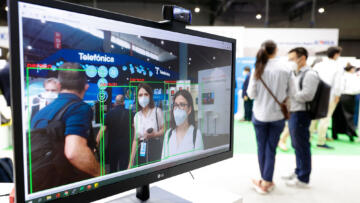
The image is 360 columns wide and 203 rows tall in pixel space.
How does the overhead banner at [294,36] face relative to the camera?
toward the camera

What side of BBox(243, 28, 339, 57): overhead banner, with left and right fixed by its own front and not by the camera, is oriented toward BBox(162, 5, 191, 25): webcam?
front

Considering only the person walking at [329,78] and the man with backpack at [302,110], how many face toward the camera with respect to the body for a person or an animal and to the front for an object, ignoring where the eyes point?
0

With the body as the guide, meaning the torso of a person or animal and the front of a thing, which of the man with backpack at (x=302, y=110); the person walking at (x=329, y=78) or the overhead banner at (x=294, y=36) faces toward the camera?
the overhead banner

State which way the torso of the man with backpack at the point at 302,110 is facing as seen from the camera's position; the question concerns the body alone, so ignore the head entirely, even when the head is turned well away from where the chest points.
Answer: to the viewer's left

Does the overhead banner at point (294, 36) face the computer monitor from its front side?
yes

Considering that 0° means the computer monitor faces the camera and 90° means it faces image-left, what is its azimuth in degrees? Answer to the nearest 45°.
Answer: approximately 315°

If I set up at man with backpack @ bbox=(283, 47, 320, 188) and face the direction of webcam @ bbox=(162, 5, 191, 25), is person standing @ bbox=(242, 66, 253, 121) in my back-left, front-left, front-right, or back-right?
back-right
